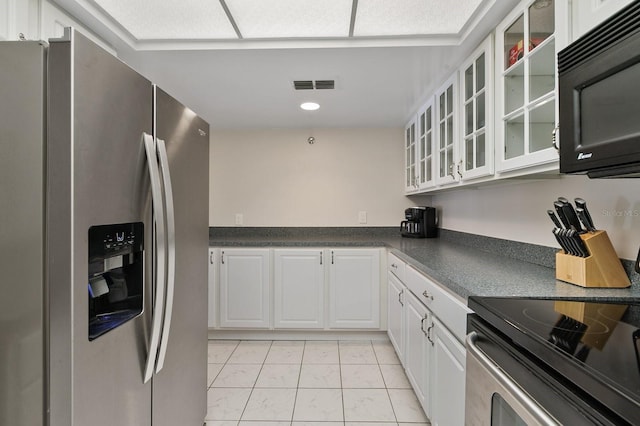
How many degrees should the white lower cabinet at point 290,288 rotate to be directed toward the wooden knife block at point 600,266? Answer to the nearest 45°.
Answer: approximately 45° to its left

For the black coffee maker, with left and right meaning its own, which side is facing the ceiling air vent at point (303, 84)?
front

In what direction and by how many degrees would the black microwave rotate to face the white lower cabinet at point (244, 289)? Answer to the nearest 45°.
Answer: approximately 45° to its right

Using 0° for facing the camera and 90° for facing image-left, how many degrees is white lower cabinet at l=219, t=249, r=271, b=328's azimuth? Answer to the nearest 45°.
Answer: approximately 0°

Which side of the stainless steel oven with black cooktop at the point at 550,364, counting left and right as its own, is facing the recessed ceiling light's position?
right

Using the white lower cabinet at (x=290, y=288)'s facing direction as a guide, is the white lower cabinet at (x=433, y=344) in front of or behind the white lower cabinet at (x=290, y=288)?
in front

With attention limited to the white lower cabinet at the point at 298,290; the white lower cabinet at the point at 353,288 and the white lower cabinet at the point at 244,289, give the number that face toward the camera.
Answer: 3

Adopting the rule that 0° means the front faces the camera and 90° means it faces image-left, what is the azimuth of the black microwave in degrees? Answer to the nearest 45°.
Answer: approximately 45°

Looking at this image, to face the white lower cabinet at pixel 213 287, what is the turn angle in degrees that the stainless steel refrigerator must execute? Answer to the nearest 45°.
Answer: approximately 90° to its left
